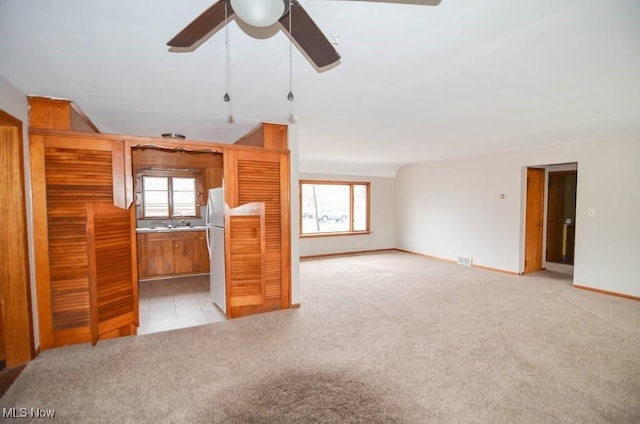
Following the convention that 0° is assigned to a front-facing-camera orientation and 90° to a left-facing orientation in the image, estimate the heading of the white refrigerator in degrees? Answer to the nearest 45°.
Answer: approximately 90°

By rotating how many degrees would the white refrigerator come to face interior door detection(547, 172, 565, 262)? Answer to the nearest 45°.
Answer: approximately 180°

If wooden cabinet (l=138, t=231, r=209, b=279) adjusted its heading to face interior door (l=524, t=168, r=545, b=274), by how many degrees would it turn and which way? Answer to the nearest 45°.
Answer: approximately 45° to its left

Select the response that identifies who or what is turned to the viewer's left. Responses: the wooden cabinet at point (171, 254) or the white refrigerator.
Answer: the white refrigerator

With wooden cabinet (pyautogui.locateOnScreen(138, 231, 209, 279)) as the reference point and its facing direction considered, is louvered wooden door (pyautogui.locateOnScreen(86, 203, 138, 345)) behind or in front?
in front

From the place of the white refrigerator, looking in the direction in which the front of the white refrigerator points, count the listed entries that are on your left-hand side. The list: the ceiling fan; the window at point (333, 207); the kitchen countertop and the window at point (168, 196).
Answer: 1

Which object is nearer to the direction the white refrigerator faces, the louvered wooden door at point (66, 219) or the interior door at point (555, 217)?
the louvered wooden door

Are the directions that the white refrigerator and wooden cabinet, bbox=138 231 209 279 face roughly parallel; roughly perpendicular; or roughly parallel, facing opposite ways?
roughly perpendicular

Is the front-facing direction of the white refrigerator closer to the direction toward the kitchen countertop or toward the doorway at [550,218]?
the kitchen countertop

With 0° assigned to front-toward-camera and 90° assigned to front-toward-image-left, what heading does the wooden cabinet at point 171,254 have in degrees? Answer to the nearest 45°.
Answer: approximately 0°

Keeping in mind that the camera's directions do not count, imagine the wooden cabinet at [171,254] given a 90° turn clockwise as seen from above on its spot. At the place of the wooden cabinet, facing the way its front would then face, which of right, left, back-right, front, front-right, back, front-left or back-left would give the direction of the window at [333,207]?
back

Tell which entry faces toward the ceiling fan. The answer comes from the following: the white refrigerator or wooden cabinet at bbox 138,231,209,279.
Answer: the wooden cabinet

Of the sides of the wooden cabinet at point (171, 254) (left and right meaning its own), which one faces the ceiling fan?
front
